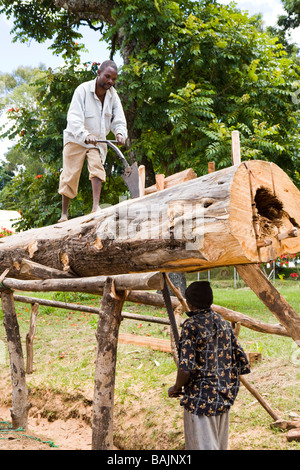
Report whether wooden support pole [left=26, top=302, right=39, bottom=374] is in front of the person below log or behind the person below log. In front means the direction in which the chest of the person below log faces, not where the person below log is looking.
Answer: in front

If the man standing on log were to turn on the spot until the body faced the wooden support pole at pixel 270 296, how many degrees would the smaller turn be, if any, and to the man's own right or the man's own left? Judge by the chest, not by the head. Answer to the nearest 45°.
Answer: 0° — they already face it

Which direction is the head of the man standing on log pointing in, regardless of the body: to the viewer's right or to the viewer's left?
to the viewer's right

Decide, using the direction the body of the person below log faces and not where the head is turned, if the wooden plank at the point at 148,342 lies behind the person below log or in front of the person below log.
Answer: in front

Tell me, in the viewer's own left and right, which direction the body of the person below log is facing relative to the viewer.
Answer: facing away from the viewer and to the left of the viewer

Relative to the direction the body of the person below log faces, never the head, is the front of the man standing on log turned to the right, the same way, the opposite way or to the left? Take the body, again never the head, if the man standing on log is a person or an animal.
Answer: the opposite way

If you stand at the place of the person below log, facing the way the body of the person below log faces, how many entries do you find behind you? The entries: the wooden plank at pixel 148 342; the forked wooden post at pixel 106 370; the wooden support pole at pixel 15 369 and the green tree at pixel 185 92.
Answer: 0

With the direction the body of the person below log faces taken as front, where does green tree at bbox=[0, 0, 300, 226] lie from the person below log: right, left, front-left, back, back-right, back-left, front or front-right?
front-right

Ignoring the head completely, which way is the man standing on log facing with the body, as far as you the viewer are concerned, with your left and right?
facing the viewer and to the right of the viewer
